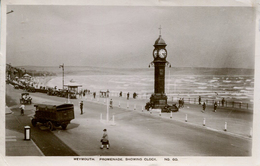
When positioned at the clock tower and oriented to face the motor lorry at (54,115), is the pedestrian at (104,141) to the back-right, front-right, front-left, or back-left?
front-left

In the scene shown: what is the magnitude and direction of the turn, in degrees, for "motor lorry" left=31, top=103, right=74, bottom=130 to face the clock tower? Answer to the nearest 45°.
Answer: approximately 135° to its right

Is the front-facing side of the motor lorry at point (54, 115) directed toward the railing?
no

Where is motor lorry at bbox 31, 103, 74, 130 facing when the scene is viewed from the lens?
facing away from the viewer and to the left of the viewer

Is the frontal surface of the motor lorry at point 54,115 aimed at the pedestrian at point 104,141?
no
